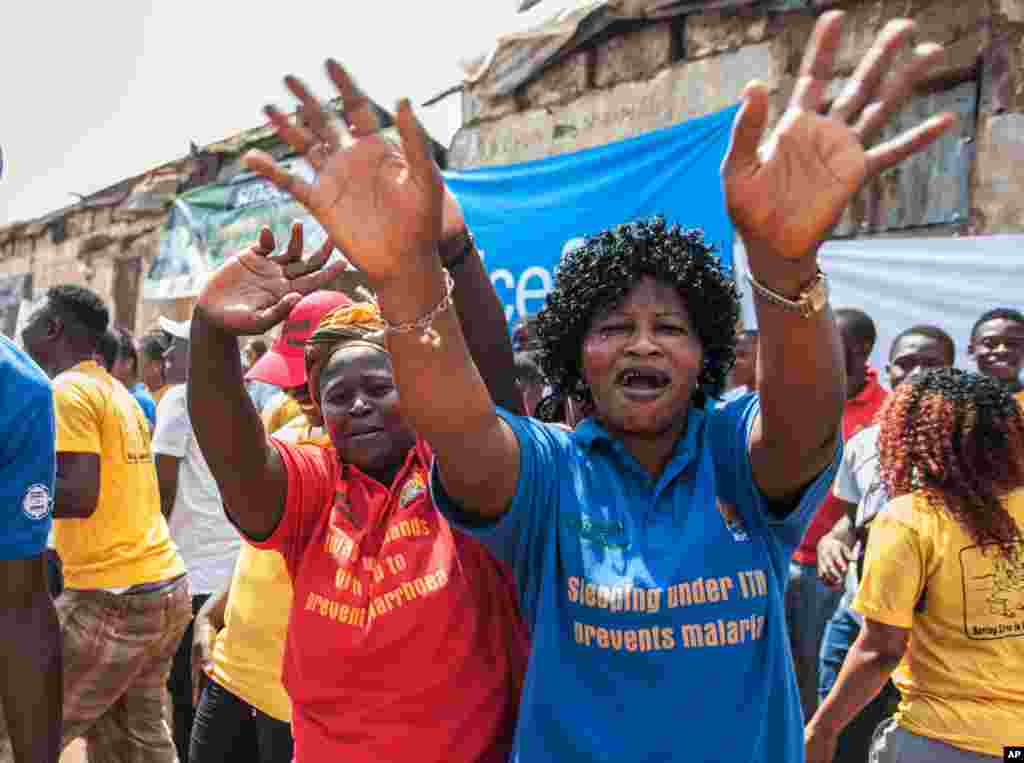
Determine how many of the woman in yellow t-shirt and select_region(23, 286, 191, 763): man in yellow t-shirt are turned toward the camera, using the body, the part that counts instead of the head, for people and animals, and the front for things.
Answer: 0

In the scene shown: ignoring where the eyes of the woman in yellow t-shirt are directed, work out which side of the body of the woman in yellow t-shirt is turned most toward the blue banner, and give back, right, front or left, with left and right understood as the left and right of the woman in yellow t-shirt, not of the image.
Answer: front

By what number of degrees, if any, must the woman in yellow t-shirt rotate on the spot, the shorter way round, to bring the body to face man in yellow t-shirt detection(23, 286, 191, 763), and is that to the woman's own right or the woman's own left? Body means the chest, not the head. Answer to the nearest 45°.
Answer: approximately 45° to the woman's own left

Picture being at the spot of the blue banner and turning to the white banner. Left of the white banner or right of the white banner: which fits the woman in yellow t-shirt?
right

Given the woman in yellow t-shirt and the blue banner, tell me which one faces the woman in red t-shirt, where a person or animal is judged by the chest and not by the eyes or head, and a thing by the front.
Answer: the blue banner

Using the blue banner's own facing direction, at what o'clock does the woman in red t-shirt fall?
The woman in red t-shirt is roughly at 12 o'clock from the blue banner.

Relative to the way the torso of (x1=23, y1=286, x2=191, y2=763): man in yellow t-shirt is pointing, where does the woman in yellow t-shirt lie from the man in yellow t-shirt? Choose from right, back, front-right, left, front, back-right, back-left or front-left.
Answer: back

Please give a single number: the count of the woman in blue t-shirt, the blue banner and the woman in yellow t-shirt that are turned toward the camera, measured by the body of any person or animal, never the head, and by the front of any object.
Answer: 2

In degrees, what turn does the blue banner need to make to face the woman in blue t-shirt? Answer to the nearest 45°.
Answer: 0° — it already faces them

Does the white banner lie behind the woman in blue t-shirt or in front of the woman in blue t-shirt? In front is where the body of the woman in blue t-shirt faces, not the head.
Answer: behind
